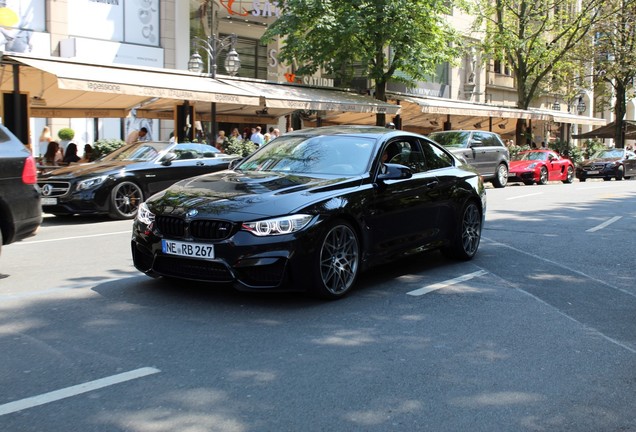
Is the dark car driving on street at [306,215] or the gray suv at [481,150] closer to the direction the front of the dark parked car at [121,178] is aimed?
the dark car driving on street

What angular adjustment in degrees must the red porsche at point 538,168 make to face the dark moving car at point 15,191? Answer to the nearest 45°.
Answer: approximately 45° to its left

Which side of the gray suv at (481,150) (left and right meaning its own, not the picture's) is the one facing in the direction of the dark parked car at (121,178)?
front

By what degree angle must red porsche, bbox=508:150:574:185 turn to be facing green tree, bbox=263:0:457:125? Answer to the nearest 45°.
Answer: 0° — it already faces it

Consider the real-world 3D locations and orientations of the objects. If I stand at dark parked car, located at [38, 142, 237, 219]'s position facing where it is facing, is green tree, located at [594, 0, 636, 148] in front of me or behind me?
behind

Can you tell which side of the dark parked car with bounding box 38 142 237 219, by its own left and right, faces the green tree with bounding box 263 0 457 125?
back

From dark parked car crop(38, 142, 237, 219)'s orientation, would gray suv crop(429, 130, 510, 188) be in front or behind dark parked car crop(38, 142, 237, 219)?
behind

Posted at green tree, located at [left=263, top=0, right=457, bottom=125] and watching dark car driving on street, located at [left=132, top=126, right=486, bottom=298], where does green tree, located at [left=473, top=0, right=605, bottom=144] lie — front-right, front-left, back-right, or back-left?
back-left

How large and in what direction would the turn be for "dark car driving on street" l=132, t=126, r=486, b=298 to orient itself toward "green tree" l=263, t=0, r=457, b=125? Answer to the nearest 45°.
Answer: approximately 135° to its right

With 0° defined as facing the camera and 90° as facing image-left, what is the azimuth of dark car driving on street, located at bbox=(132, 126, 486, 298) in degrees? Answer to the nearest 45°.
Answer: approximately 45°

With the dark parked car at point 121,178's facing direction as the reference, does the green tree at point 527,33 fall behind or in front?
behind

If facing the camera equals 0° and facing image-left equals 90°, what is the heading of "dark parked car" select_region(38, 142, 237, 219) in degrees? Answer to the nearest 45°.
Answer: approximately 45°

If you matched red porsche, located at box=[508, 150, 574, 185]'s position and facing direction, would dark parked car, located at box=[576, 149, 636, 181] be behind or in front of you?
behind

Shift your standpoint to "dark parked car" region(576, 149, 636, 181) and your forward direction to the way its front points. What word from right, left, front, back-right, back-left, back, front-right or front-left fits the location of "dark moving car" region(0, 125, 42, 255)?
front-left

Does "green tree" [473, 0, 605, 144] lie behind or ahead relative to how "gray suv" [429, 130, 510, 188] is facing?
behind
